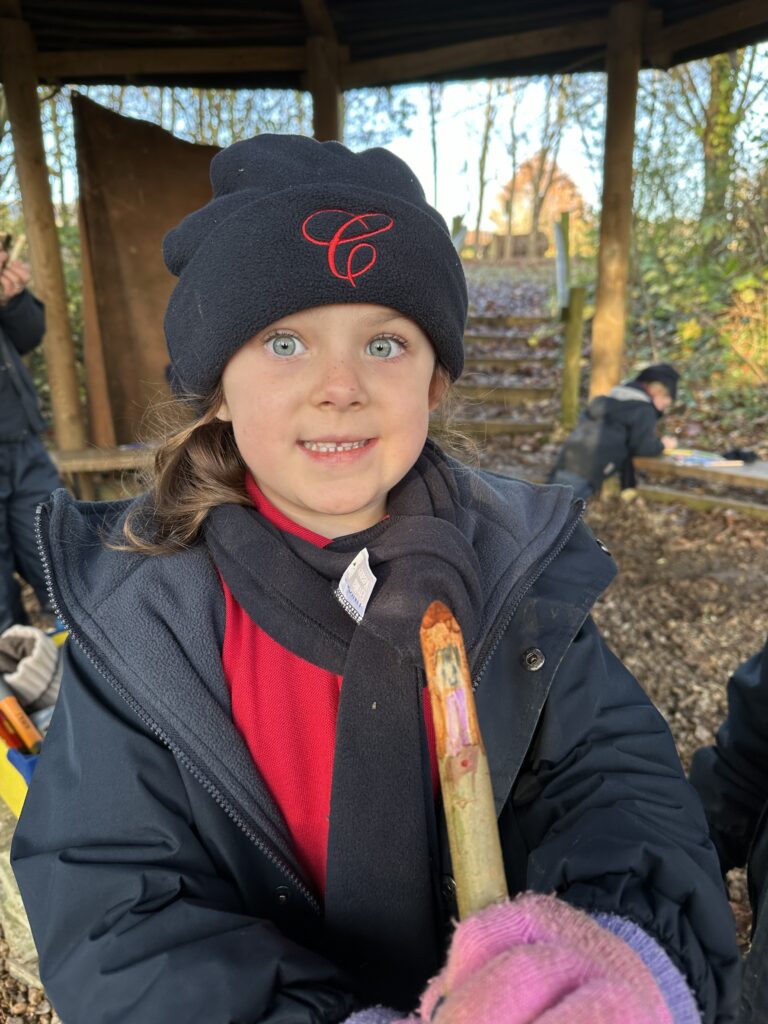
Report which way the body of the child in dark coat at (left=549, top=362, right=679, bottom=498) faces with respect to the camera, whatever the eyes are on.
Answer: to the viewer's right

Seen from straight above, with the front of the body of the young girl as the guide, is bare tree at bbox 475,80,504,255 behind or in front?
behind

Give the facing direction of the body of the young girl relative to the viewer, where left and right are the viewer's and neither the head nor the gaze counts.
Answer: facing the viewer

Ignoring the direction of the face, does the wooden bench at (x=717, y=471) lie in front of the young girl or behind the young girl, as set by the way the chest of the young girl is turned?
behind

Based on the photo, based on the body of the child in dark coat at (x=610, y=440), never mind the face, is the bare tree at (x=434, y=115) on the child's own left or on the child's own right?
on the child's own left

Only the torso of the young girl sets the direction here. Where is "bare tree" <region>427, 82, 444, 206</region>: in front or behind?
behind

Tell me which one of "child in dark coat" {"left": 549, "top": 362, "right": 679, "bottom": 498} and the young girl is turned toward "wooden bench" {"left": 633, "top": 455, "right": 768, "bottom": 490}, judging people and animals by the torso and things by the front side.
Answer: the child in dark coat

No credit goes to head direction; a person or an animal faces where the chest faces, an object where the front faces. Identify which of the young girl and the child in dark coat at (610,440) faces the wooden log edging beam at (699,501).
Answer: the child in dark coat

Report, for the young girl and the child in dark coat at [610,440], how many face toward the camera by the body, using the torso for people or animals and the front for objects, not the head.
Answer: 1

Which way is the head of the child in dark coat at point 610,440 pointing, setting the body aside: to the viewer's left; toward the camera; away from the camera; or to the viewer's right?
to the viewer's right

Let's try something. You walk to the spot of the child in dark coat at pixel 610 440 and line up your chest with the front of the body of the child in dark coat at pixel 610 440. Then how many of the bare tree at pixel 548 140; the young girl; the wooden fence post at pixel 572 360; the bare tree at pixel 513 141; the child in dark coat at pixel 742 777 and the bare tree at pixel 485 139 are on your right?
2

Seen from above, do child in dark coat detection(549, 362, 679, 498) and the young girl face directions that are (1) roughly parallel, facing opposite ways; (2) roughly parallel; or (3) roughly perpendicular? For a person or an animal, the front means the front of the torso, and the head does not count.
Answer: roughly perpendicular

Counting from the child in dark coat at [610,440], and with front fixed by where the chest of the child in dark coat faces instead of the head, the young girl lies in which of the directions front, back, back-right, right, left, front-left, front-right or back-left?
right

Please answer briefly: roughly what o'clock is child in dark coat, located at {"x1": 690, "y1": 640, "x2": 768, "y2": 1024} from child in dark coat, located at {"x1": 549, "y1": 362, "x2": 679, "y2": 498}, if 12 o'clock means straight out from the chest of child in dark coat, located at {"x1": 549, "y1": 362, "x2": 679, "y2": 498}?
child in dark coat, located at {"x1": 690, "y1": 640, "x2": 768, "y2": 1024} is roughly at 3 o'clock from child in dark coat, located at {"x1": 549, "y1": 362, "x2": 679, "y2": 498}.

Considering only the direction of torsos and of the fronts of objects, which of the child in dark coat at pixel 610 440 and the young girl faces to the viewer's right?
the child in dark coat

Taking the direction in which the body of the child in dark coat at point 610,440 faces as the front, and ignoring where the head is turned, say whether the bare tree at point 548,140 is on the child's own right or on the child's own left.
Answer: on the child's own left

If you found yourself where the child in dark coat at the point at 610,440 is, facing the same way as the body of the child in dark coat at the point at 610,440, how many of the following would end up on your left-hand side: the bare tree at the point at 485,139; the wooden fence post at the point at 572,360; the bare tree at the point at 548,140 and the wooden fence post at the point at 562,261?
4
